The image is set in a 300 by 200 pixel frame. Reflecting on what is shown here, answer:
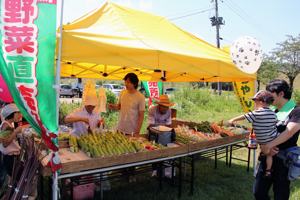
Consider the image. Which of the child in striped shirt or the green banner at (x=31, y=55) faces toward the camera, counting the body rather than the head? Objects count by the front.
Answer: the green banner

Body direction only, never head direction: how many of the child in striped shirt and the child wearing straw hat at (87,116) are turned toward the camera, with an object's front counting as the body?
1

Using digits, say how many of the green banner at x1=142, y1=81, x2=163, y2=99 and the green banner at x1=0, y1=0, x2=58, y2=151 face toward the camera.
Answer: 2

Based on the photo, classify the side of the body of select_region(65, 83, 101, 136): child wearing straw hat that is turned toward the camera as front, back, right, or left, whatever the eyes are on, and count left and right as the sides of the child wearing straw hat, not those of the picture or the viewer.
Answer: front

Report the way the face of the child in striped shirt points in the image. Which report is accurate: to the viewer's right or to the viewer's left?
to the viewer's left

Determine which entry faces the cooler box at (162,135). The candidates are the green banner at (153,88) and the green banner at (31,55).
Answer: the green banner at (153,88)

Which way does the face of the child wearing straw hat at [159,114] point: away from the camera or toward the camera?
toward the camera

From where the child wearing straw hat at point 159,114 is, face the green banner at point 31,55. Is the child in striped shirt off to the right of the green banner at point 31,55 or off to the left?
left

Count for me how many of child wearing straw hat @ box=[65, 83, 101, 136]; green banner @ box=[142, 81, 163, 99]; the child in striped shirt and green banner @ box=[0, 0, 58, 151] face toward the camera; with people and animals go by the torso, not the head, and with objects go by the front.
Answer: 3

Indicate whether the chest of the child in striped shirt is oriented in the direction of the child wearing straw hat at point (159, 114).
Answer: yes

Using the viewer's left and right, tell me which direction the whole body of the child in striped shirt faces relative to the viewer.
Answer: facing away from the viewer and to the left of the viewer

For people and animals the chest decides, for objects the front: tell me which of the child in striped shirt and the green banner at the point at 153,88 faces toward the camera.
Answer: the green banner

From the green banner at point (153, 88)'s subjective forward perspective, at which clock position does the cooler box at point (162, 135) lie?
The cooler box is roughly at 12 o'clock from the green banner.

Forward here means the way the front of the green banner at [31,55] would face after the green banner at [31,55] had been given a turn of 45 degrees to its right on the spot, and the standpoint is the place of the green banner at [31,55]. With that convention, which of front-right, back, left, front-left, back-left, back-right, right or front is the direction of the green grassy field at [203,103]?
back

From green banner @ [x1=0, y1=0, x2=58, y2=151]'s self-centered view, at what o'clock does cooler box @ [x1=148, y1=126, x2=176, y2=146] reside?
The cooler box is roughly at 8 o'clock from the green banner.

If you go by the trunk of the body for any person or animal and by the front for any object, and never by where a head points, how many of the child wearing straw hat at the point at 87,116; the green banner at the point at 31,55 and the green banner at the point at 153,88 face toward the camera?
3

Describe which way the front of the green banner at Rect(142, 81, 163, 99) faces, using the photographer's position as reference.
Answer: facing the viewer

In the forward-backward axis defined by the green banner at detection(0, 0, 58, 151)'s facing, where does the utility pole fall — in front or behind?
behind

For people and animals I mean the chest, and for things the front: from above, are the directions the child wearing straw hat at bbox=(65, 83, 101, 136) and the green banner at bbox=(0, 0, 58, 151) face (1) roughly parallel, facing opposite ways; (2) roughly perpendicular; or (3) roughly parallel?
roughly parallel
